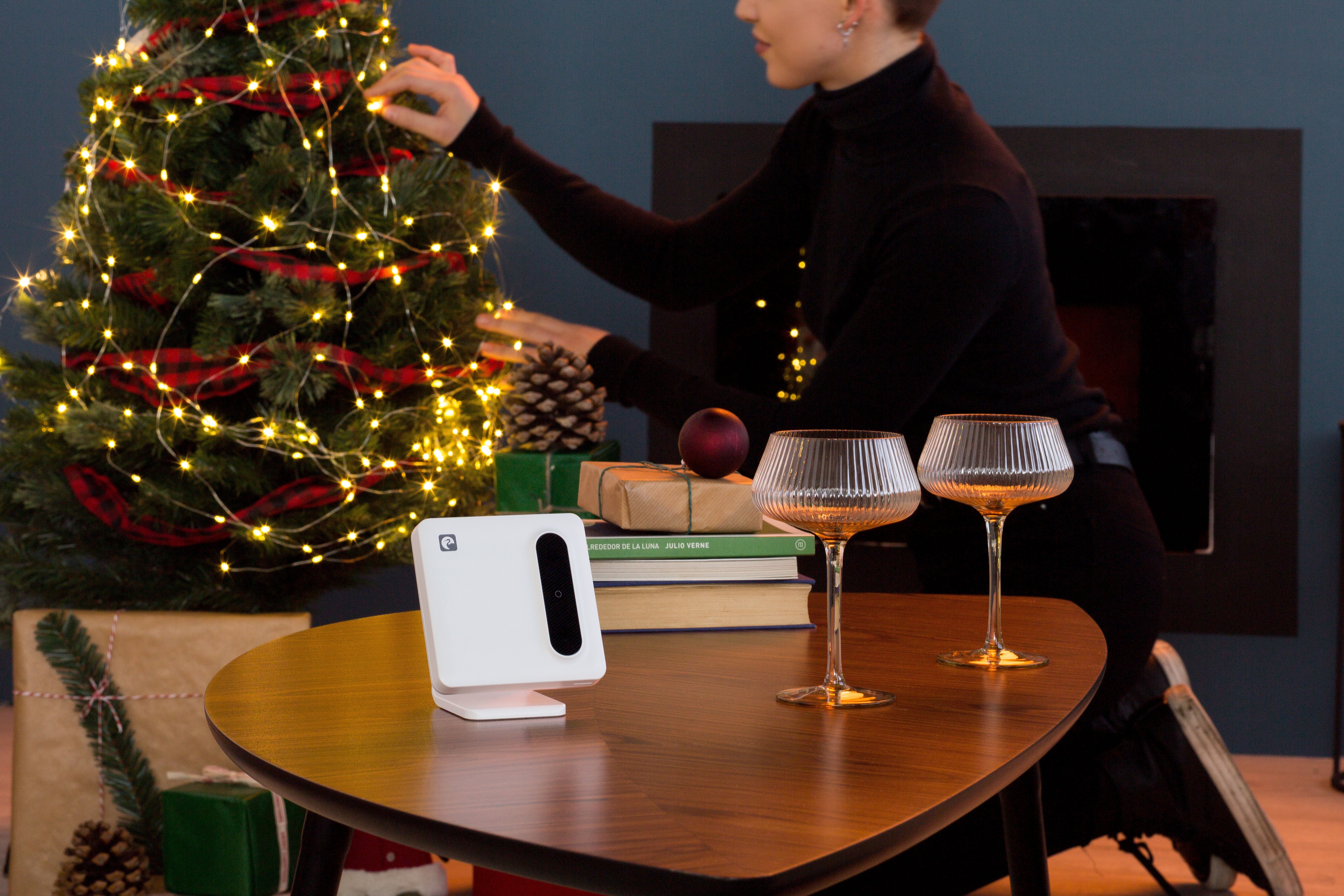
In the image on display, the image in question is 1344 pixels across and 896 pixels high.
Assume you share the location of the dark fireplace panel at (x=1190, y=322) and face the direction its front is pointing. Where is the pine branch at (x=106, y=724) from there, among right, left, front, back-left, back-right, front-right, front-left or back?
front-right

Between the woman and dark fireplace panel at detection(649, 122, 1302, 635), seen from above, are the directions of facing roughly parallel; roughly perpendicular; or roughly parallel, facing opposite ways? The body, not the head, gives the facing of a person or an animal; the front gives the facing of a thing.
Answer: roughly perpendicular

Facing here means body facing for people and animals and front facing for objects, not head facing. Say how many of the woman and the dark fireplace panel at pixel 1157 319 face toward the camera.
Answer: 1

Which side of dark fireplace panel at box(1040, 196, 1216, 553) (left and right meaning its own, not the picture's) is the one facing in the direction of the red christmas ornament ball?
front

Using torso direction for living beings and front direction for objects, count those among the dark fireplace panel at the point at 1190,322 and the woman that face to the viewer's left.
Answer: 1

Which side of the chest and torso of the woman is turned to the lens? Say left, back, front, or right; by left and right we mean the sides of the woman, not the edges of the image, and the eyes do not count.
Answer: left

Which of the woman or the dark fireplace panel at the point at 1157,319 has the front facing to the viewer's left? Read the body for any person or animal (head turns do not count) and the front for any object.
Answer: the woman

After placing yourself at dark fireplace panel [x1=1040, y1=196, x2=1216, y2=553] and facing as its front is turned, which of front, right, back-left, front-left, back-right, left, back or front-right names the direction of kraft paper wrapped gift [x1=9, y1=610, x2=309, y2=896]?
front-right

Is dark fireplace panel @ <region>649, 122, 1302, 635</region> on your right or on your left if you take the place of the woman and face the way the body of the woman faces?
on your right

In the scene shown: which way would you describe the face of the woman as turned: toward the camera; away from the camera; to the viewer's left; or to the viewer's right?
to the viewer's left

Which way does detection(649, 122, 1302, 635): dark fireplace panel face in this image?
toward the camera

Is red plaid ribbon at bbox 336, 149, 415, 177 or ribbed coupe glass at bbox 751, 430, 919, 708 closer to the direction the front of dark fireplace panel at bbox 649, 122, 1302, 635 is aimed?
the ribbed coupe glass

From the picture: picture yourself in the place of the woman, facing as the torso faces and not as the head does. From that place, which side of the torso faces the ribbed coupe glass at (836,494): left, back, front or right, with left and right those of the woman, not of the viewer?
left

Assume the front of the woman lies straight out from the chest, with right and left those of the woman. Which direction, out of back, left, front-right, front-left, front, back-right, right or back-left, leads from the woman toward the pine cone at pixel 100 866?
front

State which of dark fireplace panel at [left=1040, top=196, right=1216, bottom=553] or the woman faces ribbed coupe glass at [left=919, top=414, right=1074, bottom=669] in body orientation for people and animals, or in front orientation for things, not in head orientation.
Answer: the dark fireplace panel

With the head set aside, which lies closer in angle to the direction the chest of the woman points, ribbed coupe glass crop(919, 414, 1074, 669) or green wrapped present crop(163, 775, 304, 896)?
the green wrapped present

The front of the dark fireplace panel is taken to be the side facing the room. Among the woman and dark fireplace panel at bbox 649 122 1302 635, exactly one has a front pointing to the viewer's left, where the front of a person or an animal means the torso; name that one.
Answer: the woman

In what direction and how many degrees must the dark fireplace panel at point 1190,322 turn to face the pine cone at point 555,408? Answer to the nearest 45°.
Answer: approximately 45° to its right
